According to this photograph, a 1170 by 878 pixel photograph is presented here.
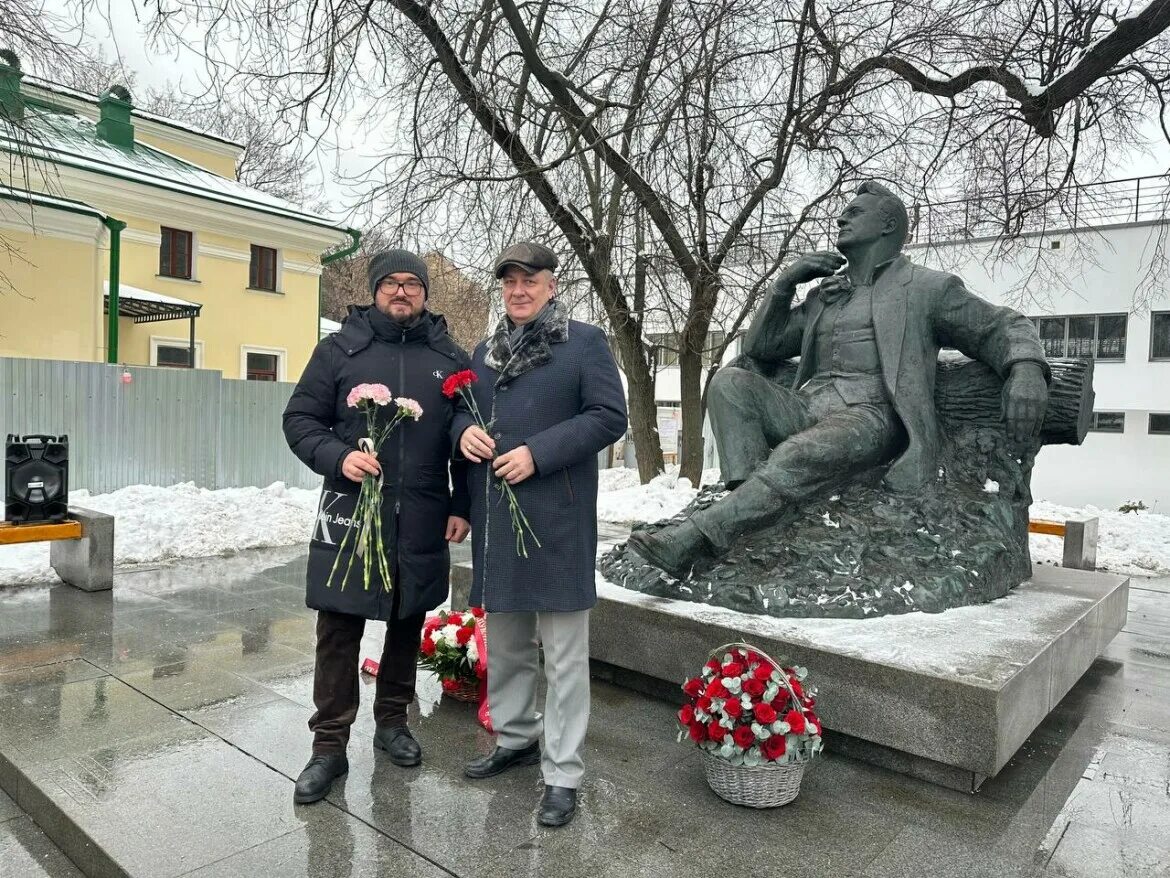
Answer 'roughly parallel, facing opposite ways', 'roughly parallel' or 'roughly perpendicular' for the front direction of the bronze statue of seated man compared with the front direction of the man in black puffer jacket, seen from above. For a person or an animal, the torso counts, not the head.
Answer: roughly perpendicular

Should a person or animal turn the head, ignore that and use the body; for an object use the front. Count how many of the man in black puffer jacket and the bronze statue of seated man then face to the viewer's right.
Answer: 0

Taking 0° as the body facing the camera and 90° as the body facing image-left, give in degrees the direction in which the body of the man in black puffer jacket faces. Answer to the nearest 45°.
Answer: approximately 0°

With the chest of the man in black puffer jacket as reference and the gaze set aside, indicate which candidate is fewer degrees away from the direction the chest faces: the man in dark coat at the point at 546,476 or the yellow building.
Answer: the man in dark coat

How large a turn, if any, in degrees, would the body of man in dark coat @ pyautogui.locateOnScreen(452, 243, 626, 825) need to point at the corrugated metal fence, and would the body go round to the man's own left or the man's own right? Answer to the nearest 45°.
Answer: approximately 90° to the man's own right

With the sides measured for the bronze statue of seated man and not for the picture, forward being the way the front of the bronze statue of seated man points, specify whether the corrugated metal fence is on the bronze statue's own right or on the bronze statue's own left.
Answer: on the bronze statue's own right

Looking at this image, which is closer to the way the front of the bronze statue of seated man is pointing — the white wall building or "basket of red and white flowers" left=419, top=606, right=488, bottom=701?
the basket of red and white flowers

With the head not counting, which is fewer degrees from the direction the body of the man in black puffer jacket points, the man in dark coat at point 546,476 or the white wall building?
the man in dark coat

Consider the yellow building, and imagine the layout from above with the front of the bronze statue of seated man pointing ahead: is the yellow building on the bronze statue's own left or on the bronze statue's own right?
on the bronze statue's own right
